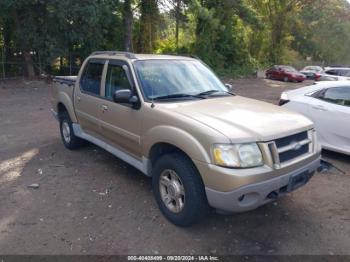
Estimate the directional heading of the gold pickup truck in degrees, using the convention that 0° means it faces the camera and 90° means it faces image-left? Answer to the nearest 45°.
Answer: approximately 315°

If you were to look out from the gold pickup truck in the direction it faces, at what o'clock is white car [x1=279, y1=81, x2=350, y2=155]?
The white car is roughly at 9 o'clock from the gold pickup truck.

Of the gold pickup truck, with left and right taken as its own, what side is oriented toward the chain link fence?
back

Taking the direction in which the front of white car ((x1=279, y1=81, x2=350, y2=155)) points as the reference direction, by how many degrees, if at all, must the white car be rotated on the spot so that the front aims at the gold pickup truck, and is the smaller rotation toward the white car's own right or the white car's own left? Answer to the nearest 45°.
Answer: approximately 90° to the white car's own right

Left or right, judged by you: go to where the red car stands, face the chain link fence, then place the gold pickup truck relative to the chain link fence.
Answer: left

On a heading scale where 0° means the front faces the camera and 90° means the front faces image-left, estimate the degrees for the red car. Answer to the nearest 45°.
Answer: approximately 315°

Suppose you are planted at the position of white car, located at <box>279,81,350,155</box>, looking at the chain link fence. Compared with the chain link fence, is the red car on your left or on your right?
right
